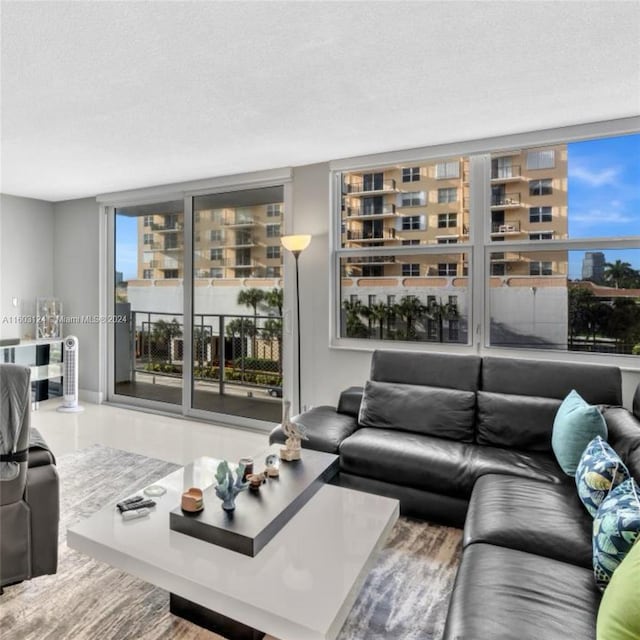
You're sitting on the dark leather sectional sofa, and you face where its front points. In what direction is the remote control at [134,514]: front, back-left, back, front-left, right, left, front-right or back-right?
front

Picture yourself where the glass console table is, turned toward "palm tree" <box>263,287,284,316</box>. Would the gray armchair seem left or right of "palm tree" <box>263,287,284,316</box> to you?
right

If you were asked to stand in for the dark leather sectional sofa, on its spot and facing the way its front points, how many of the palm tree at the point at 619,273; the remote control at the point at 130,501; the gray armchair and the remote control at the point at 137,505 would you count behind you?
1

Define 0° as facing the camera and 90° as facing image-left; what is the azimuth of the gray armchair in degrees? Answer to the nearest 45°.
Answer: approximately 225°

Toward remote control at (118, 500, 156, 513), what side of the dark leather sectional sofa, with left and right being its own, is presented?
front

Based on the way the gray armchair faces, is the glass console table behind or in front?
in front

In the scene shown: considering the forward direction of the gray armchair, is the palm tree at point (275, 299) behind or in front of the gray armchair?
in front

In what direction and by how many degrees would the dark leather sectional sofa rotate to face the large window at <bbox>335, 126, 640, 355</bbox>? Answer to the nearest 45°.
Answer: approximately 135° to its right

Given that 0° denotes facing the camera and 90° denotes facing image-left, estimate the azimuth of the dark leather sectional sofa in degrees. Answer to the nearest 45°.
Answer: approximately 45°
